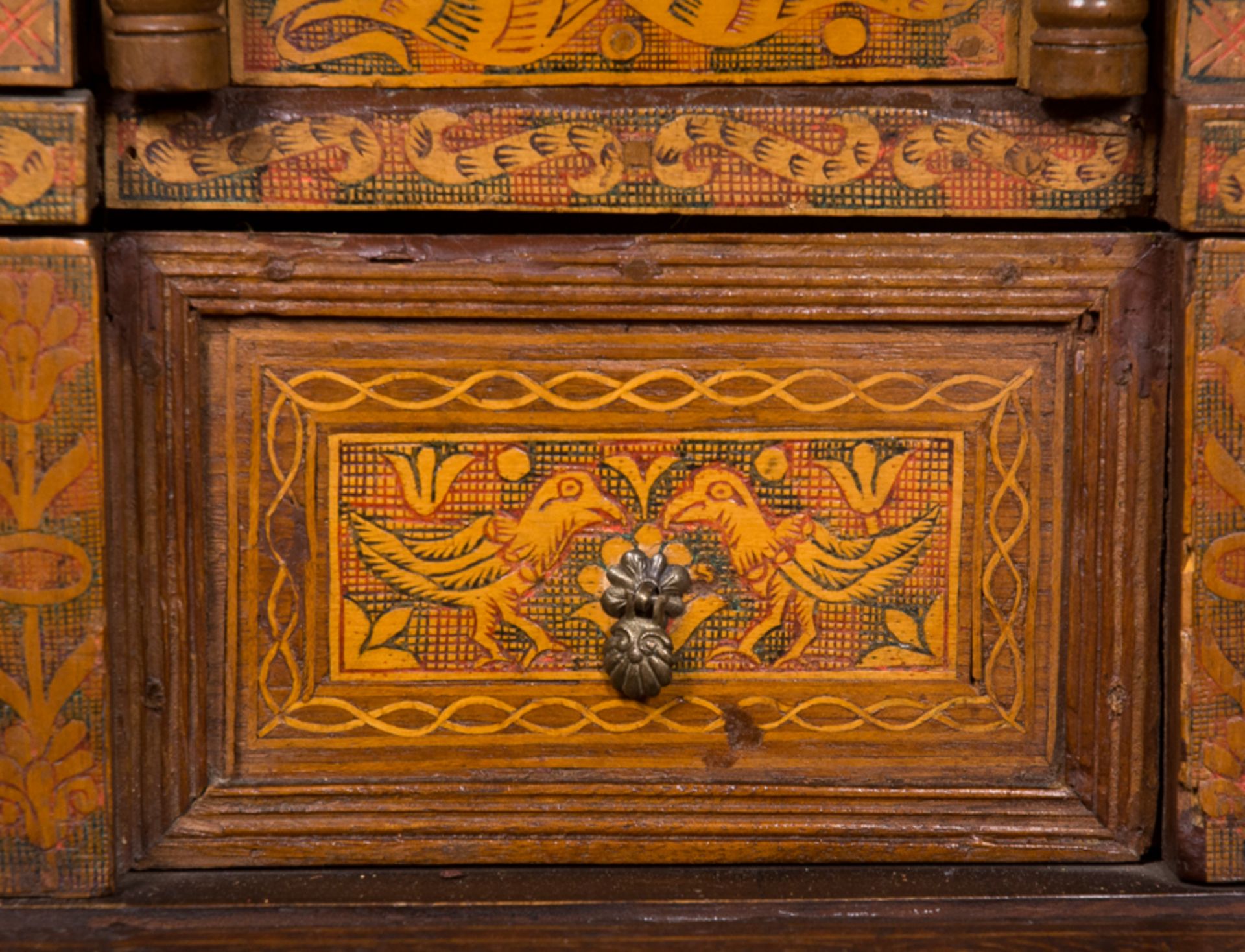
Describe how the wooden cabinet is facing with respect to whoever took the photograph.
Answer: facing the viewer
